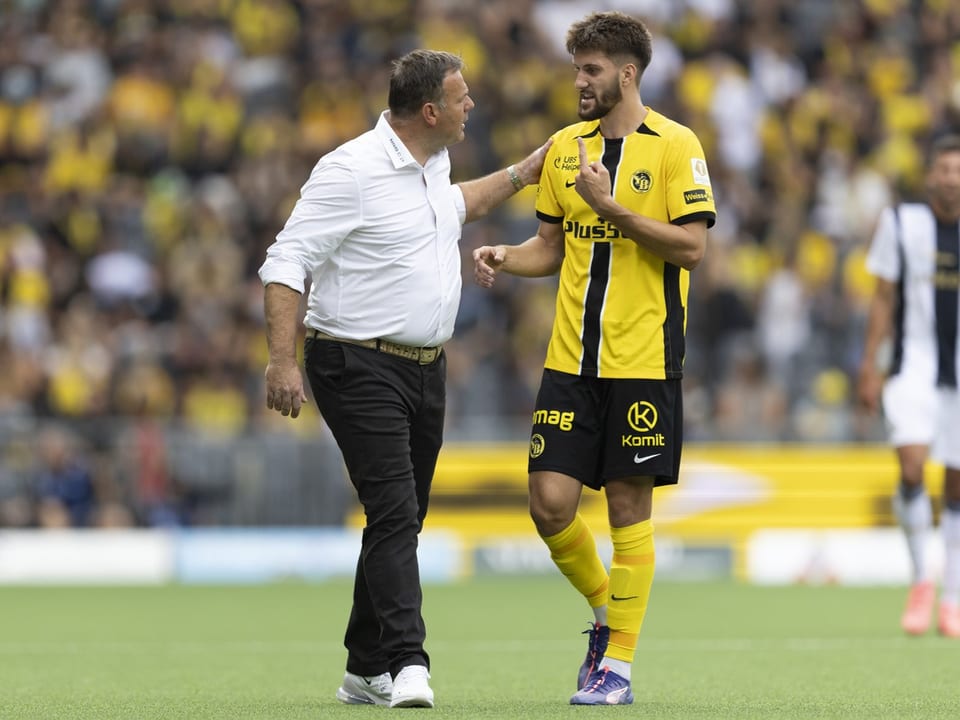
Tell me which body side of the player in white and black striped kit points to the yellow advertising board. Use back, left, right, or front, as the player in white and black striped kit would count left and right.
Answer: back

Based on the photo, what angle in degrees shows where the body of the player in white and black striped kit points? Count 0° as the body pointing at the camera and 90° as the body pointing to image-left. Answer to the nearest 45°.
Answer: approximately 0°

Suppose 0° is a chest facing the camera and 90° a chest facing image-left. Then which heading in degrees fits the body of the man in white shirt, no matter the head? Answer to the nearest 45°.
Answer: approximately 315°

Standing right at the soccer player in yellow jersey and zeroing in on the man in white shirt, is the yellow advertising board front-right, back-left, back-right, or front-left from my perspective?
back-right

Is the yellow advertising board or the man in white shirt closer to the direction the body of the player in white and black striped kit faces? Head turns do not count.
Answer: the man in white shirt

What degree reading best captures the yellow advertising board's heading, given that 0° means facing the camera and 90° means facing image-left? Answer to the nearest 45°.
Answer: approximately 0°

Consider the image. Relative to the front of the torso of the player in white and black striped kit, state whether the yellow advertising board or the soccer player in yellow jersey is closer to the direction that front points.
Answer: the soccer player in yellow jersey

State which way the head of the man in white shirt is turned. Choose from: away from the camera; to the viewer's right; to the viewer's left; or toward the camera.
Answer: to the viewer's right

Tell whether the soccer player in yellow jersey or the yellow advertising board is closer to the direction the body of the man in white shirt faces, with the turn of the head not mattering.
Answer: the soccer player in yellow jersey

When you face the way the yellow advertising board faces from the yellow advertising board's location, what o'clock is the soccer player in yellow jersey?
The soccer player in yellow jersey is roughly at 12 o'clock from the yellow advertising board.

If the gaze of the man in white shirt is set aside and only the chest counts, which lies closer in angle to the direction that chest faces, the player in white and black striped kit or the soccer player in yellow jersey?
the soccer player in yellow jersey
